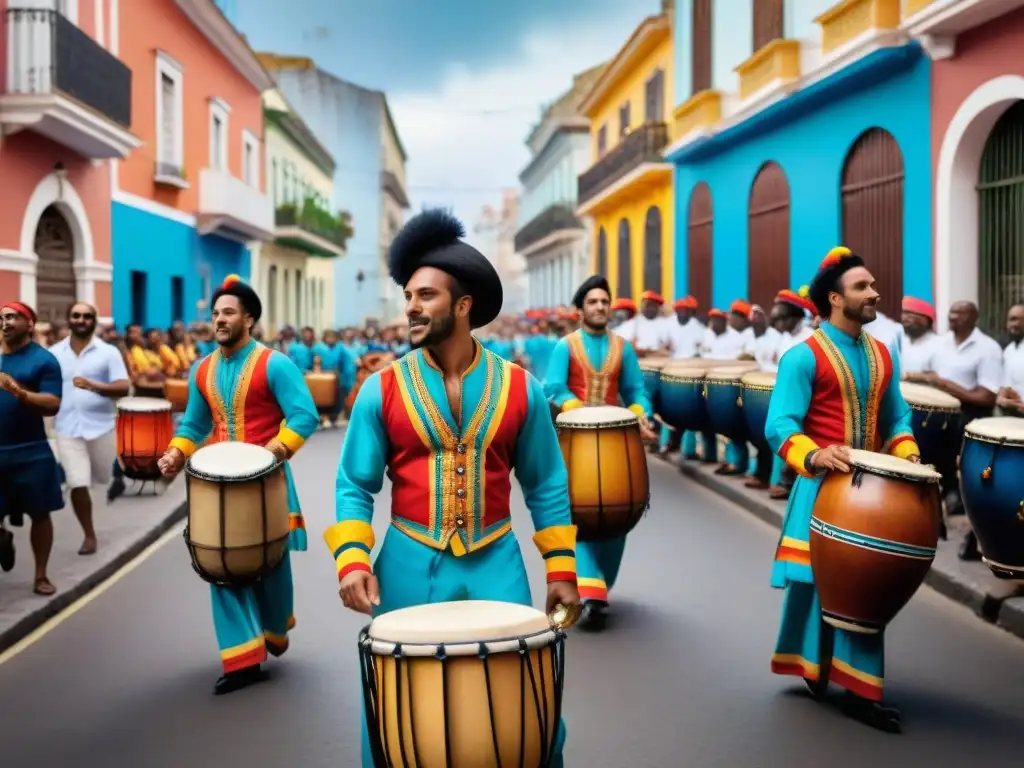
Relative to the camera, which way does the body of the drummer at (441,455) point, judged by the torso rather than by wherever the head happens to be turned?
toward the camera

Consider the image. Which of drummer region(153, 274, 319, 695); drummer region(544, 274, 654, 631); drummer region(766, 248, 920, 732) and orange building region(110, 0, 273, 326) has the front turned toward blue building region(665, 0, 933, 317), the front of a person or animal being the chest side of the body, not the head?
the orange building

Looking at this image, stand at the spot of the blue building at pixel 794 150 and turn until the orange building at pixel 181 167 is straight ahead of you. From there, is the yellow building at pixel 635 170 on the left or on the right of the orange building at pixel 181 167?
right

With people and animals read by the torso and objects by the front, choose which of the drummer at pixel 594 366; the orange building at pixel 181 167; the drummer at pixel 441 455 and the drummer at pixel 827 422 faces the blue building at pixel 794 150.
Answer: the orange building

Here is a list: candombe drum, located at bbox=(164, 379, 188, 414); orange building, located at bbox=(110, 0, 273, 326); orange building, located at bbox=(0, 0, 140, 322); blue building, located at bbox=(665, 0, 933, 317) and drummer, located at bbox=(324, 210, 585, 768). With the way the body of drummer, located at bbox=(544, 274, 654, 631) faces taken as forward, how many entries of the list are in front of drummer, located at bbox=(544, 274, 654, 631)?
1

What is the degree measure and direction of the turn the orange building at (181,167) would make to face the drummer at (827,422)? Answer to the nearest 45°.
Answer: approximately 45° to its right

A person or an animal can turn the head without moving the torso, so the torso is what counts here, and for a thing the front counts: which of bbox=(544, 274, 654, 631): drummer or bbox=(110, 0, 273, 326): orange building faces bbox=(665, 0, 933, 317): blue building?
the orange building

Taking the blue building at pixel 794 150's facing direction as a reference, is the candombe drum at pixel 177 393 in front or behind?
in front

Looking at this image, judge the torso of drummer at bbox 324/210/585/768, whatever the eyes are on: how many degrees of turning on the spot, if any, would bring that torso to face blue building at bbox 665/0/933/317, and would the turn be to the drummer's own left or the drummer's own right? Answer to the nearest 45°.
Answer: approximately 180°

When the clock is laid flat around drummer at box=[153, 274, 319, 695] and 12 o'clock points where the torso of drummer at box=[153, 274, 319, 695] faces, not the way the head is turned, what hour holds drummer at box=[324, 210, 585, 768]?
drummer at box=[324, 210, 585, 768] is roughly at 10 o'clock from drummer at box=[153, 274, 319, 695].

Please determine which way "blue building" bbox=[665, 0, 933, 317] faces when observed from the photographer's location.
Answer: facing the viewer and to the left of the viewer

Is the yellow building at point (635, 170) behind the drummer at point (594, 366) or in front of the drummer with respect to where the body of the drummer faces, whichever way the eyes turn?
behind

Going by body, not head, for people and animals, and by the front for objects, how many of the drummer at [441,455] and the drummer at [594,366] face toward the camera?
2

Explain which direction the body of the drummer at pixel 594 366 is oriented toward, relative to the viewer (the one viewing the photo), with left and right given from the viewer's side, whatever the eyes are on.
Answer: facing the viewer

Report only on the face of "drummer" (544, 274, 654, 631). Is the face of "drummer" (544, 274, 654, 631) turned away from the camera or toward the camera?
toward the camera

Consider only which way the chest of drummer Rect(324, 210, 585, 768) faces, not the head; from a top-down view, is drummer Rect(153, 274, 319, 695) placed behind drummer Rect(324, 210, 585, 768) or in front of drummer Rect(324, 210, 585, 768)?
behind

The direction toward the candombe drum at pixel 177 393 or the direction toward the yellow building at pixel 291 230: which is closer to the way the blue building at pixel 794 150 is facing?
the candombe drum
